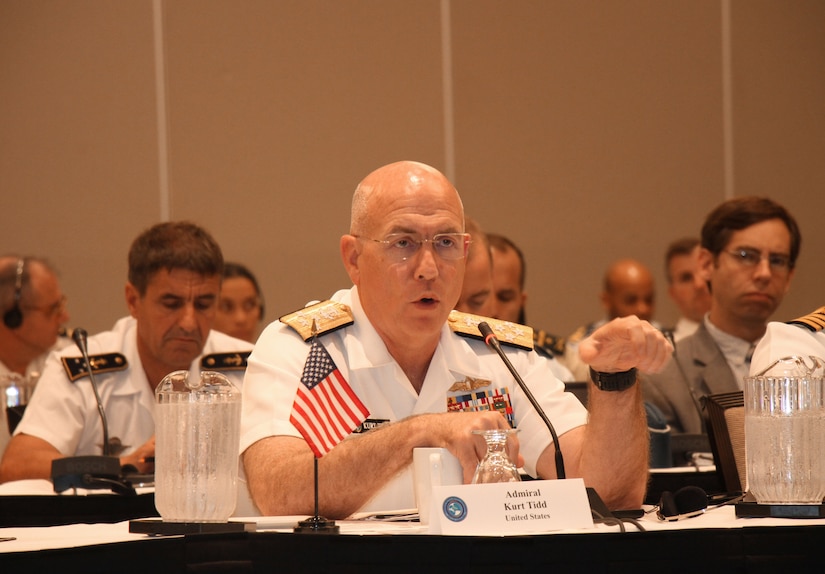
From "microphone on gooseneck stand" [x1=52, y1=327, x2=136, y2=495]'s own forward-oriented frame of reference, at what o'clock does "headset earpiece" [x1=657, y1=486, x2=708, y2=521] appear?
The headset earpiece is roughly at 5 o'clock from the microphone on gooseneck stand.

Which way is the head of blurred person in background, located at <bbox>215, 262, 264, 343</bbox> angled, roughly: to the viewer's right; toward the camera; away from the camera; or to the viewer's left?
toward the camera

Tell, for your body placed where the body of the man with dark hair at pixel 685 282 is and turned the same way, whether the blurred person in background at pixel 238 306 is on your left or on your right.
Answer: on your right

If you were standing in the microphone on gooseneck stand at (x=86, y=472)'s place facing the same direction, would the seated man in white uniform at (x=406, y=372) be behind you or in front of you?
behind

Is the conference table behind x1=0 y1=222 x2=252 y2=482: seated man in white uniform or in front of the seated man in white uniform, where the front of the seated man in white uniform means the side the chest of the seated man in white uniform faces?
in front

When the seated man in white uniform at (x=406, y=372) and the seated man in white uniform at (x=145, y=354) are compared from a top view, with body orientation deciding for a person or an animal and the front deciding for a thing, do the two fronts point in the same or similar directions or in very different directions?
same or similar directions

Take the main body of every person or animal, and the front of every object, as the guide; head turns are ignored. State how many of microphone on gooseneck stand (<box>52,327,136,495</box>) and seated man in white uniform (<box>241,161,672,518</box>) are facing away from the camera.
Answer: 1

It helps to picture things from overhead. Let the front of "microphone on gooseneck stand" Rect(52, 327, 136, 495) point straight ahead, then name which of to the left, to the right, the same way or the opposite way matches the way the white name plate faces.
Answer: the opposite way

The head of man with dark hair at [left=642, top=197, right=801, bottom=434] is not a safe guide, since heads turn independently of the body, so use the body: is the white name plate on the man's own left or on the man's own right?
on the man's own right

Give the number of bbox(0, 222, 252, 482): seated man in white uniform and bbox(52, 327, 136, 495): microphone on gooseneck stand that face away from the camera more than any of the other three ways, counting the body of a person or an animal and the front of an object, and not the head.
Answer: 1

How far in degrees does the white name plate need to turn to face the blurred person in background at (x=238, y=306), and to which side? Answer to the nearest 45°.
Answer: approximately 180°

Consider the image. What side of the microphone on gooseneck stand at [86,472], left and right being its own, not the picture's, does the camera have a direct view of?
back

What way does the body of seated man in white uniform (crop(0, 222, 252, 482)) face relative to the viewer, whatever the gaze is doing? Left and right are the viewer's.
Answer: facing the viewer and to the right of the viewer

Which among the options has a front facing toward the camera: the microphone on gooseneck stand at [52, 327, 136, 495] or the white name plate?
the white name plate

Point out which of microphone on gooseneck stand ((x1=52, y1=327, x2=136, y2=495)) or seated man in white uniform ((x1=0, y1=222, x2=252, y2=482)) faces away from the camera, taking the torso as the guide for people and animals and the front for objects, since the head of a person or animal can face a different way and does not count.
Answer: the microphone on gooseneck stand
